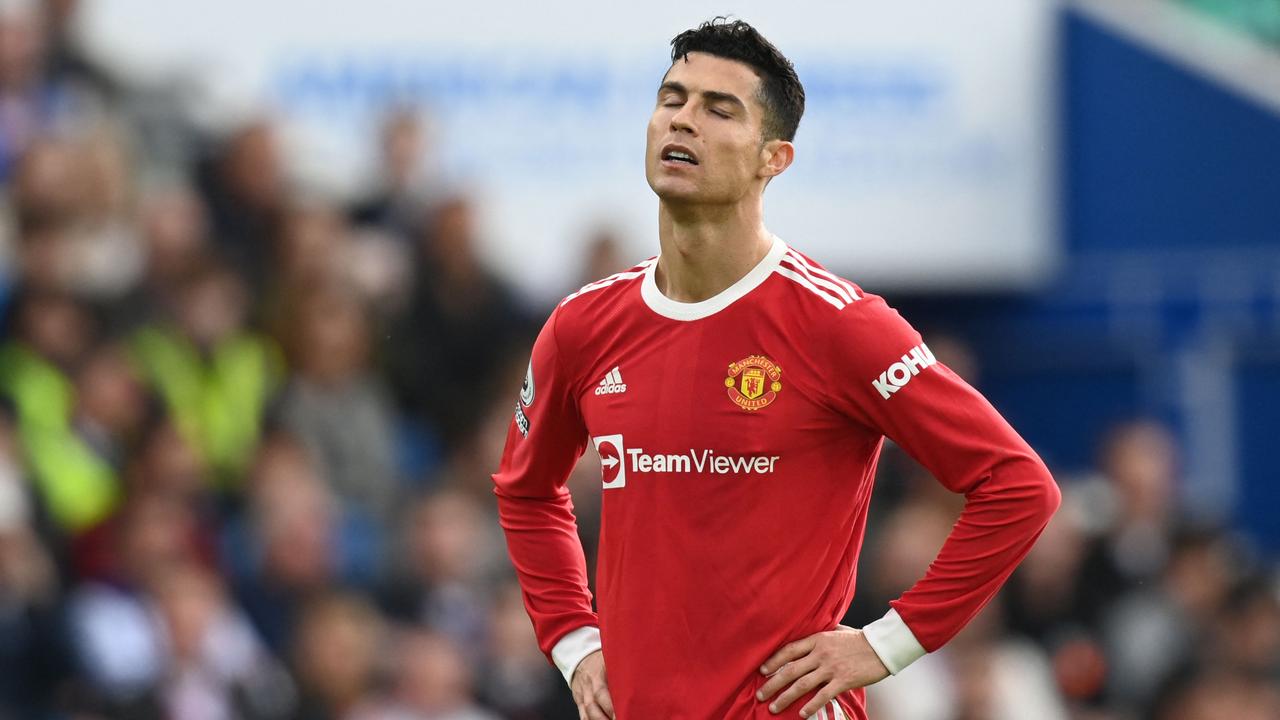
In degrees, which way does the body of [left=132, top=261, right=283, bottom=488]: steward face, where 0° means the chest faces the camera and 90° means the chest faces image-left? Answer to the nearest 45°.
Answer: approximately 0°

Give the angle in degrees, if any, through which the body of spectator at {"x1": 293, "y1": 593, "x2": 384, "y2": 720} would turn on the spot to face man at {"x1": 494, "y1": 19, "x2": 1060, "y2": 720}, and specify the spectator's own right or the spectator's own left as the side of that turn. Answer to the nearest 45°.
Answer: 0° — they already face them

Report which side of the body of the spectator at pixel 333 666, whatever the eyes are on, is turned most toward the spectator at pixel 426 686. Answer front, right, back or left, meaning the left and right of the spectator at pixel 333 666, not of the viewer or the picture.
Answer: left

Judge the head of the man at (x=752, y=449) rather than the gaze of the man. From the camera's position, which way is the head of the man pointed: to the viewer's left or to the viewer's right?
to the viewer's left

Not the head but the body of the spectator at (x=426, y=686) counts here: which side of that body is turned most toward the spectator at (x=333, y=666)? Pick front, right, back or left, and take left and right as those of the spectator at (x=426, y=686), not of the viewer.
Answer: right

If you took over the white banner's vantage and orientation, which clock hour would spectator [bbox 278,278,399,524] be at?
The spectator is roughly at 1 o'clock from the white banner.

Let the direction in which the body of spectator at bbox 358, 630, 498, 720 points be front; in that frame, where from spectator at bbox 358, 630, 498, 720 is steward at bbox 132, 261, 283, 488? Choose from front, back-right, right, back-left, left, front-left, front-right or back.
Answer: back-right

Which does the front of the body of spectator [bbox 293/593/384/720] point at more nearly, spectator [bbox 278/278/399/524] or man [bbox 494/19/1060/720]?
the man

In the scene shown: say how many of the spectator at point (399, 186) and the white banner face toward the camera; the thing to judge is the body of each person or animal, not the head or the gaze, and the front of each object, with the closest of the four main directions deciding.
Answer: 2

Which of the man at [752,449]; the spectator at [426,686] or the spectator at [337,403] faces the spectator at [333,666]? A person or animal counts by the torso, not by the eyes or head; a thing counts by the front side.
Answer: the spectator at [337,403]

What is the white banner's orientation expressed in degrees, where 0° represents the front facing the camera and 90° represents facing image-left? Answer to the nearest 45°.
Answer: approximately 0°

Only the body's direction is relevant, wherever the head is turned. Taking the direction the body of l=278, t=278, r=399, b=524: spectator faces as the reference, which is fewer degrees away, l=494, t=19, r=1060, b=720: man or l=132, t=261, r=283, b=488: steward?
the man
